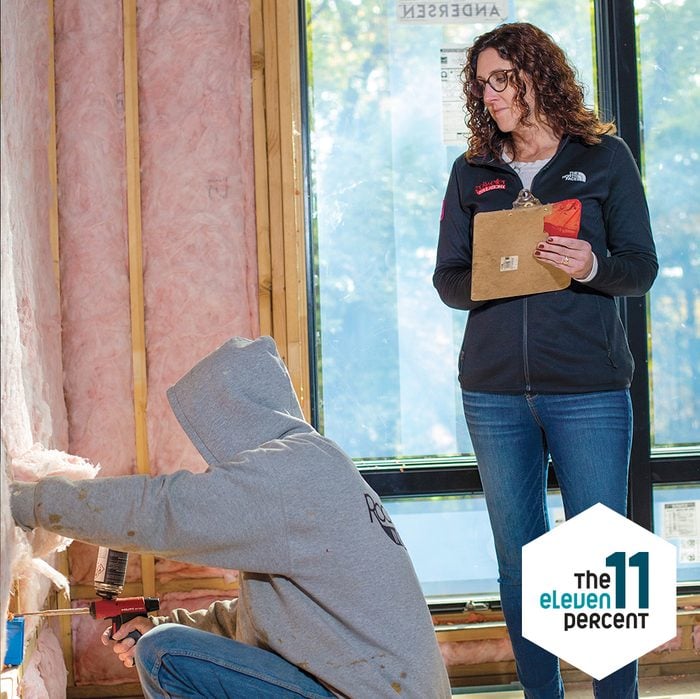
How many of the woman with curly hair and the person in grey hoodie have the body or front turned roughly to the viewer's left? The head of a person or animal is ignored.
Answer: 1

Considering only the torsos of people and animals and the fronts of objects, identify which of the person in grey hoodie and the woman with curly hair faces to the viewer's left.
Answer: the person in grey hoodie

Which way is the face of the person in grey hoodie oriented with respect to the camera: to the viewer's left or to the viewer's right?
to the viewer's left

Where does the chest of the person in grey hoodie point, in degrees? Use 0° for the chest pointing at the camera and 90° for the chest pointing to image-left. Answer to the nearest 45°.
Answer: approximately 90°

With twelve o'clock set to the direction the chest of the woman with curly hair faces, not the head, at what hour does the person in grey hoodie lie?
The person in grey hoodie is roughly at 1 o'clock from the woman with curly hair.

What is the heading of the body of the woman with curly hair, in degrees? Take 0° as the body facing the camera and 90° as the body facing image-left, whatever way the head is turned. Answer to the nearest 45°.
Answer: approximately 0°

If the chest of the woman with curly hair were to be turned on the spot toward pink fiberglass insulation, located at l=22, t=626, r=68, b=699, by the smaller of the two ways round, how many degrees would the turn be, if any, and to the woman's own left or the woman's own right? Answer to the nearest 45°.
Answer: approximately 90° to the woman's own right

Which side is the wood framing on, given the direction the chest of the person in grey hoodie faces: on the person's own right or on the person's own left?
on the person's own right

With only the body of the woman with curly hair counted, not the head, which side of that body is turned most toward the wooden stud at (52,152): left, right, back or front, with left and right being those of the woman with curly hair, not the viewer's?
right

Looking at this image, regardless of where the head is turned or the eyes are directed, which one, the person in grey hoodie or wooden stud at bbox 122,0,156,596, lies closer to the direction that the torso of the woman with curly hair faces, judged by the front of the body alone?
the person in grey hoodie

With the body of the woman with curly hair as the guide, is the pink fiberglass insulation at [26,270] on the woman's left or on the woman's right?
on the woman's right

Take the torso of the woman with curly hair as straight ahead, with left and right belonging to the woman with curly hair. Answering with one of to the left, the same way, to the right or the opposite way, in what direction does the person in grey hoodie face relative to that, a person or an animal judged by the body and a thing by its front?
to the right
